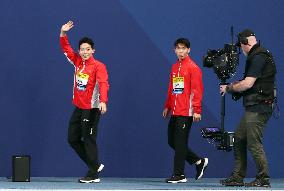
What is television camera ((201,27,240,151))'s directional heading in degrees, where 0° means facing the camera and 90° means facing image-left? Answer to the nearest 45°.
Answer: approximately 90°

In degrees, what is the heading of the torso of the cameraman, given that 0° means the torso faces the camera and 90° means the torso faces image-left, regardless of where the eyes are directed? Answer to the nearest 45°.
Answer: approximately 90°
